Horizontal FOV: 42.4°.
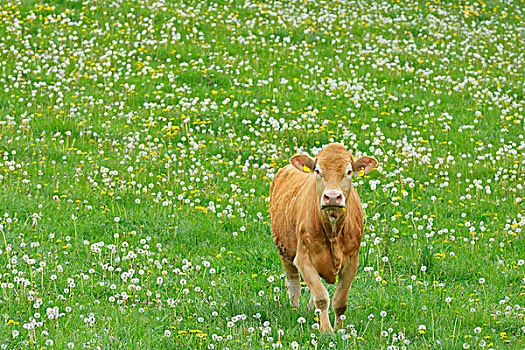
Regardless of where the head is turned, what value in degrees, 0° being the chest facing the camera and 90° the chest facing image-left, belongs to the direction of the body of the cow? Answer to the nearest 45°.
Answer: approximately 0°
